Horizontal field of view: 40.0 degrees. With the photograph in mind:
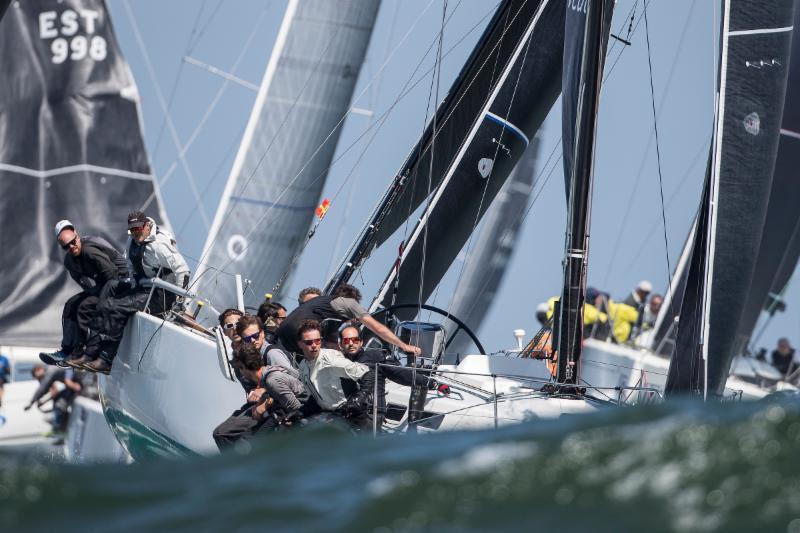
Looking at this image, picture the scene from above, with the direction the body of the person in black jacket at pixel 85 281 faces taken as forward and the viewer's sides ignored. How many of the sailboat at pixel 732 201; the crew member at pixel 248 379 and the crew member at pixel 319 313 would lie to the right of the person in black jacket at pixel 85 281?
0

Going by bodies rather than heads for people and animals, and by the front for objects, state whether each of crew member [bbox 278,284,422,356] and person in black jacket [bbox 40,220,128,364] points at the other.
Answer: no

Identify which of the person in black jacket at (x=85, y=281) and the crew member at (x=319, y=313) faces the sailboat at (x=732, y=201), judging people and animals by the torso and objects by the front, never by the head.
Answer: the crew member

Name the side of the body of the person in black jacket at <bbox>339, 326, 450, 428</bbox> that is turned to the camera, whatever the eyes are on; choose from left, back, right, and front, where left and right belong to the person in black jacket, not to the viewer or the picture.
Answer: front

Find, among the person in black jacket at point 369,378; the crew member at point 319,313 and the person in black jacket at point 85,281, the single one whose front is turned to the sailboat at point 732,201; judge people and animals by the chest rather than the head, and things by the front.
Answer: the crew member

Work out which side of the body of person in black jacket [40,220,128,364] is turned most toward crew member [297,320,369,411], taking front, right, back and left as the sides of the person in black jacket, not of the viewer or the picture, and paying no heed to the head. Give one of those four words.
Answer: left

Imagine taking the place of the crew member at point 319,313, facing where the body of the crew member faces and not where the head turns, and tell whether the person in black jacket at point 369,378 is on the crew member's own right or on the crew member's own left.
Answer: on the crew member's own right

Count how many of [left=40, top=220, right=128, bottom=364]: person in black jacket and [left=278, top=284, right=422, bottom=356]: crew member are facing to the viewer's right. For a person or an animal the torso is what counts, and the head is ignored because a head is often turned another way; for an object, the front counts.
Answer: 1

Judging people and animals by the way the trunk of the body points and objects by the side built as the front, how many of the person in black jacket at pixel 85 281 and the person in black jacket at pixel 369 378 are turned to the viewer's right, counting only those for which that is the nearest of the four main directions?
0

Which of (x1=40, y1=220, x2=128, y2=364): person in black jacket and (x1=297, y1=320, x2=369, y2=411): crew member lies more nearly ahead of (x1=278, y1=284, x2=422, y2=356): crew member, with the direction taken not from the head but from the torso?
the crew member

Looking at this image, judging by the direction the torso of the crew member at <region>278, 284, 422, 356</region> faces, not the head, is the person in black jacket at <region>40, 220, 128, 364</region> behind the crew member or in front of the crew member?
behind

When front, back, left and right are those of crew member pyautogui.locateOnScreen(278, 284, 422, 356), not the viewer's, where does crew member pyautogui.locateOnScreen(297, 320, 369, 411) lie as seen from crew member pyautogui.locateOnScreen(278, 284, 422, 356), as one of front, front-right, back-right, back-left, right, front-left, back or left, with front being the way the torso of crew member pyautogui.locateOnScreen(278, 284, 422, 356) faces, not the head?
right

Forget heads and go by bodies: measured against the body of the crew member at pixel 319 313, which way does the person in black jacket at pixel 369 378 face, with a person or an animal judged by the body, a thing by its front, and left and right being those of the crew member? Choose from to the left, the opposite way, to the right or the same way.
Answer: to the right

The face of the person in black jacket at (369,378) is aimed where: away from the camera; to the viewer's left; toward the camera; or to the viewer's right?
toward the camera

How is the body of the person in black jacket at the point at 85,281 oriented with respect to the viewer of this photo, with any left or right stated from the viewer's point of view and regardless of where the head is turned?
facing the viewer and to the left of the viewer

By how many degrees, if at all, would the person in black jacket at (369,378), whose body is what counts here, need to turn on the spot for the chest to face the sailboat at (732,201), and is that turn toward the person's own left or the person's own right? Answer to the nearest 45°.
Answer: approximately 135° to the person's own left

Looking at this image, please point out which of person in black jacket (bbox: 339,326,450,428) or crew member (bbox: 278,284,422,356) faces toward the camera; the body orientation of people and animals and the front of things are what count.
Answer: the person in black jacket

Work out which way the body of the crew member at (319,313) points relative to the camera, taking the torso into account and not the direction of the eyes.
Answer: to the viewer's right

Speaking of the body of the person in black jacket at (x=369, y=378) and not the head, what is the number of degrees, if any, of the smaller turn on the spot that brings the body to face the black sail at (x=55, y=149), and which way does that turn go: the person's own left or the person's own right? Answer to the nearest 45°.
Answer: approximately 135° to the person's own right
